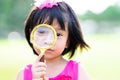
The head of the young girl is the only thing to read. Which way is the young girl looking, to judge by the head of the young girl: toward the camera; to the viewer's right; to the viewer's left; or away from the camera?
toward the camera

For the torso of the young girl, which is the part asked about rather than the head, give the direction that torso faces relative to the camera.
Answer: toward the camera
